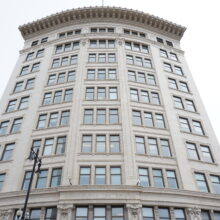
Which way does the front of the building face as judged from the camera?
facing the viewer
